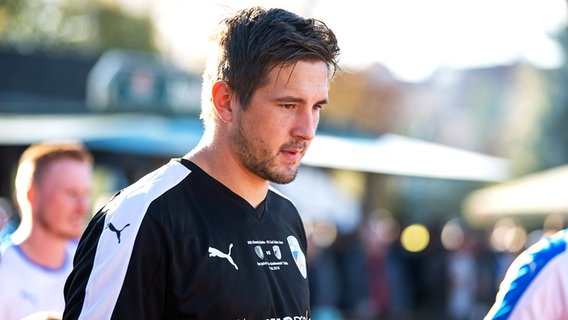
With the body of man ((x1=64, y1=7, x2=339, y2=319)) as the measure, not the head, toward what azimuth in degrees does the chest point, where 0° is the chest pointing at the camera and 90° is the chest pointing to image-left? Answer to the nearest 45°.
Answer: approximately 315°

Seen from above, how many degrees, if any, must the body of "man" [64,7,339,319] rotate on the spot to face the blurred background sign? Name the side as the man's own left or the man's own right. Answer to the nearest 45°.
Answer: approximately 135° to the man's own left

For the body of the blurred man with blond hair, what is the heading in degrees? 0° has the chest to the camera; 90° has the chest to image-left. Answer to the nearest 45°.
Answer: approximately 315°

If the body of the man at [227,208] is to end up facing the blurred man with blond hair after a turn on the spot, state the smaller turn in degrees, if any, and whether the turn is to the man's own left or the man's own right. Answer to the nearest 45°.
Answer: approximately 180°

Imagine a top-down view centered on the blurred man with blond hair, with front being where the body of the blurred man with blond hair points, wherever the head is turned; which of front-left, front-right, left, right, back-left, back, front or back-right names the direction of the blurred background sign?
back-left

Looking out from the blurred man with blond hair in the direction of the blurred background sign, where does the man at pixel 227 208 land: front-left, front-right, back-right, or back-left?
back-right

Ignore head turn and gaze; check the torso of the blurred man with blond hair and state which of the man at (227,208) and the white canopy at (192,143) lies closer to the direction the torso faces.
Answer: the man
